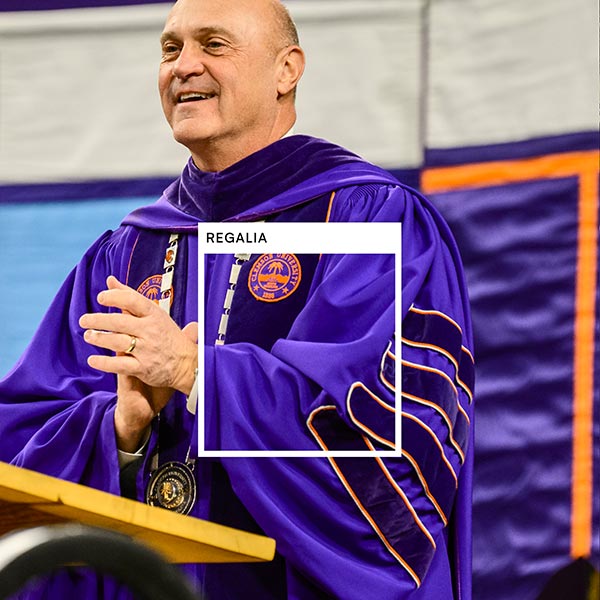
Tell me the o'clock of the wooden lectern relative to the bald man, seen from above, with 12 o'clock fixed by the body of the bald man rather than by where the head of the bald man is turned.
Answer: The wooden lectern is roughly at 11 o'clock from the bald man.

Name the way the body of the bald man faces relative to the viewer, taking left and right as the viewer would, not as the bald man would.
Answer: facing the viewer and to the left of the viewer
